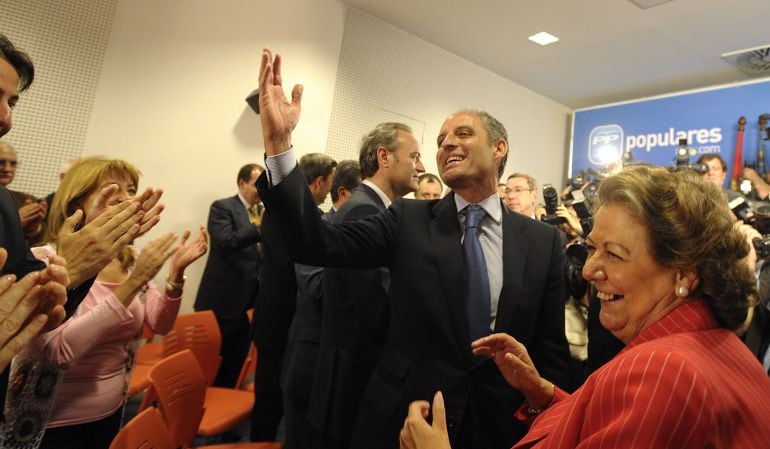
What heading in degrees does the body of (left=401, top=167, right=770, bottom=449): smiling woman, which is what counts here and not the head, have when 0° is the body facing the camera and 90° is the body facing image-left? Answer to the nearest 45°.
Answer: approximately 90°

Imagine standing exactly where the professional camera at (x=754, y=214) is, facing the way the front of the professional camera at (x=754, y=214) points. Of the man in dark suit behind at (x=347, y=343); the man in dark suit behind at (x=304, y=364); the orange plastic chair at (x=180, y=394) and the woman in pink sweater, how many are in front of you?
4

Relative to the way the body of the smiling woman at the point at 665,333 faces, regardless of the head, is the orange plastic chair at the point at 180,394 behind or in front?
in front

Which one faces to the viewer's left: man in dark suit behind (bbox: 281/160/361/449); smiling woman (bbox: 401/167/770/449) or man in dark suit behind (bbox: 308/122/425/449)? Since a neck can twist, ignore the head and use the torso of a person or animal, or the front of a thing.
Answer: the smiling woman

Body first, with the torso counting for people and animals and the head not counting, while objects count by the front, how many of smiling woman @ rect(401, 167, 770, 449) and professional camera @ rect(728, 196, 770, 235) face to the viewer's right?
0

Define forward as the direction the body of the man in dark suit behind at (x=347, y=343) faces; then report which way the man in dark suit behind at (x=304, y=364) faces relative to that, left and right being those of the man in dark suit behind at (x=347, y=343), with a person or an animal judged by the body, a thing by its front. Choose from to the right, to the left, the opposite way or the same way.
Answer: the same way

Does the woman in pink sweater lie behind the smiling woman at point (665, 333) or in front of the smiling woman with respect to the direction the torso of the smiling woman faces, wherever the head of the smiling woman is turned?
in front

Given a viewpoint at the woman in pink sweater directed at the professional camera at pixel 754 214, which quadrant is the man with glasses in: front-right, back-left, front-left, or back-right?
front-left

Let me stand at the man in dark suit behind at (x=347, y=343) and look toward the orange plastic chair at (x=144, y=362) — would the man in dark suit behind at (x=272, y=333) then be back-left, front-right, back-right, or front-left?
front-right

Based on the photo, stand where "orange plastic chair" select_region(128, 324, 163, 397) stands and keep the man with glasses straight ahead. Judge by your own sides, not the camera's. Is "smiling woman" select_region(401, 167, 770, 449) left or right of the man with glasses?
right

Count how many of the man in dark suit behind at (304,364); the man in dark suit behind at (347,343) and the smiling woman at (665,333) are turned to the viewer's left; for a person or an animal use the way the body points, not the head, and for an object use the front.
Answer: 1
